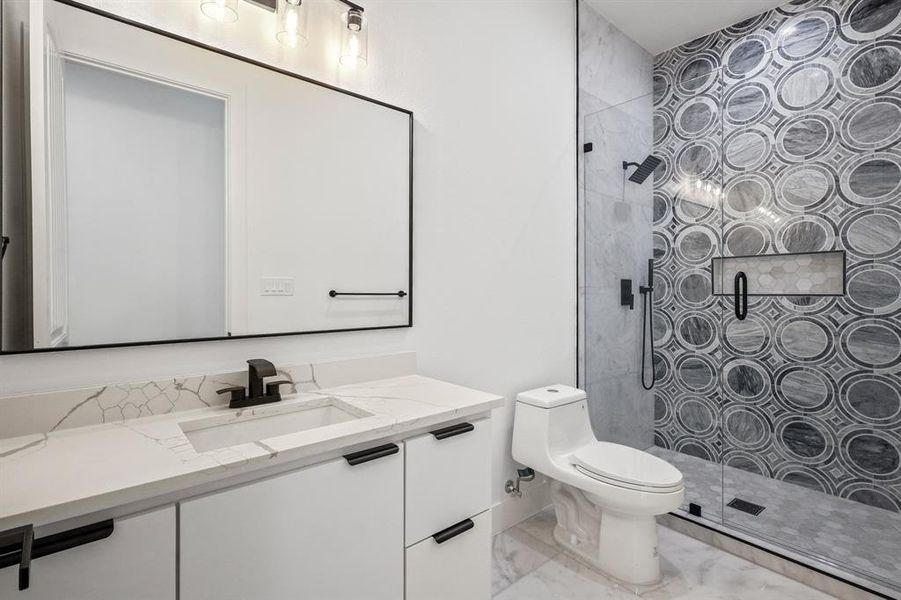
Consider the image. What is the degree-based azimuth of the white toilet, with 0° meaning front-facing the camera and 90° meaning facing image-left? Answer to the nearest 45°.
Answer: approximately 315°

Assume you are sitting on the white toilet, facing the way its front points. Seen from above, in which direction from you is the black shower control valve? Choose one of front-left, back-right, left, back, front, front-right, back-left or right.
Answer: back-left

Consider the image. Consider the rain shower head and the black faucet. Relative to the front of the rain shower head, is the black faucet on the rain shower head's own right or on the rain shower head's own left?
on the rain shower head's own right

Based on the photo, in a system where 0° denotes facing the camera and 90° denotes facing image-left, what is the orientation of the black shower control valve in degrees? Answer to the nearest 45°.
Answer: approximately 315°

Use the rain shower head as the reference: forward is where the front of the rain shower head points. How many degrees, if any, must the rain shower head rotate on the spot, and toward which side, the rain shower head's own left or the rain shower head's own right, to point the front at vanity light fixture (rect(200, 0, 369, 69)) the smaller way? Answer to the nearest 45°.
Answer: approximately 90° to the rain shower head's own right

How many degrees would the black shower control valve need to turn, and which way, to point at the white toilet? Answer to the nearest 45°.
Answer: approximately 45° to its right
